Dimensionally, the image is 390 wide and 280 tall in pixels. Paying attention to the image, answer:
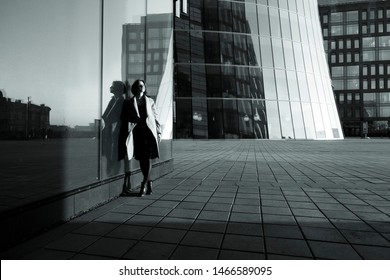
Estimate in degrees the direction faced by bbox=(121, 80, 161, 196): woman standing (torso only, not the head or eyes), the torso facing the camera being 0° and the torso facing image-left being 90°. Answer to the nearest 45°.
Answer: approximately 0°

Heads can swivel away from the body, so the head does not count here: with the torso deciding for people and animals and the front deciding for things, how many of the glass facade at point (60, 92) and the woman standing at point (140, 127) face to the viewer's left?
0

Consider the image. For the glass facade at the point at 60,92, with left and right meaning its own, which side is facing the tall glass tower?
left

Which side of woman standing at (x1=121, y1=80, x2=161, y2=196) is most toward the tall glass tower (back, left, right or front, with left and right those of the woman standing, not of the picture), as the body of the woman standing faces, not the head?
back

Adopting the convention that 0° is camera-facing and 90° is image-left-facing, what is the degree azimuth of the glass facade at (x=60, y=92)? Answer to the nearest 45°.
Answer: approximately 315°
